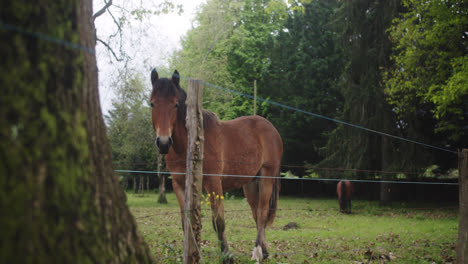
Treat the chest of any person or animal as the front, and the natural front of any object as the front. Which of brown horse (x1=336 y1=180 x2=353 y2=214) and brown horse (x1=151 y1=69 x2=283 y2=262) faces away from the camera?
brown horse (x1=336 y1=180 x2=353 y2=214)

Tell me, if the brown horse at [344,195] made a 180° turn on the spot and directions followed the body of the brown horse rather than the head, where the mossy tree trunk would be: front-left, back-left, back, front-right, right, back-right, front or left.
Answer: front

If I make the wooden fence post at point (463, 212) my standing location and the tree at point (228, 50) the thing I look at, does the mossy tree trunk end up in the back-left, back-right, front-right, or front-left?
back-left

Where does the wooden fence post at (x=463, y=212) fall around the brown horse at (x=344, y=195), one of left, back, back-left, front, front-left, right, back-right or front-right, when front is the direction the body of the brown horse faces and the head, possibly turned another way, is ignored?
back

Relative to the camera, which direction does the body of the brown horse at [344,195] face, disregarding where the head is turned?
away from the camera

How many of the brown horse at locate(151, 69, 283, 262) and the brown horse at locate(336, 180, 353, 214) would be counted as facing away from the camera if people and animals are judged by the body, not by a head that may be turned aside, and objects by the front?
1

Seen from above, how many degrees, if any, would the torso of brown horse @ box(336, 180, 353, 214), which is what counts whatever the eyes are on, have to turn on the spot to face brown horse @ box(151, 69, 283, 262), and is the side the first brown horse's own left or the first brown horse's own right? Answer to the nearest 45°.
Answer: approximately 180°

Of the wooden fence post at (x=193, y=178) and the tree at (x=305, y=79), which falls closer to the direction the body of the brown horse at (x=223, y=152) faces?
the wooden fence post

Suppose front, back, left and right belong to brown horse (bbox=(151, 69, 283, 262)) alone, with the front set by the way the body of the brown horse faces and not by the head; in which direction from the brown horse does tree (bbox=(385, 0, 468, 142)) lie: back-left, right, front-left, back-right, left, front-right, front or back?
back

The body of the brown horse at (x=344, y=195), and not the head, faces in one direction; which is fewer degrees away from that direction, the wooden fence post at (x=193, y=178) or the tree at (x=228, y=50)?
the tree

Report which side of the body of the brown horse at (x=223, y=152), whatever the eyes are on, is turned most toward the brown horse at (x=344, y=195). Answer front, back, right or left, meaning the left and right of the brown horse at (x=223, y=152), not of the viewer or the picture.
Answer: back

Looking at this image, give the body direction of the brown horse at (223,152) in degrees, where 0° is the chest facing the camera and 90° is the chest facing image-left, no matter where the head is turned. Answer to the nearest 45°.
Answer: approximately 45°

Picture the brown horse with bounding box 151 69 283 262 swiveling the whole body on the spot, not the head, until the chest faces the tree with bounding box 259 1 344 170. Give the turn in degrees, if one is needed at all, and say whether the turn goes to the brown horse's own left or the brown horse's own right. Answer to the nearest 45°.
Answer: approximately 135° to the brown horse's own right

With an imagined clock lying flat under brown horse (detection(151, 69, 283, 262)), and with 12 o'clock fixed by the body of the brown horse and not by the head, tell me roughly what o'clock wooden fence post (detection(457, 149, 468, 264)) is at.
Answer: The wooden fence post is roughly at 8 o'clock from the brown horse.
